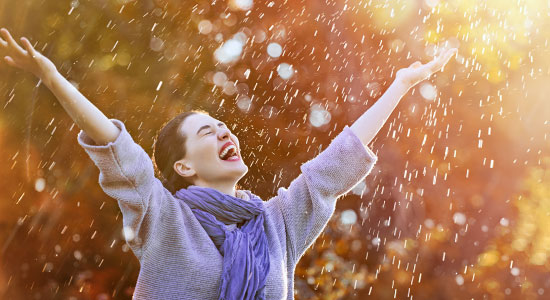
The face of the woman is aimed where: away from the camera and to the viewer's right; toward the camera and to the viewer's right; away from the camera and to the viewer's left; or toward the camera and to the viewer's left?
toward the camera and to the viewer's right

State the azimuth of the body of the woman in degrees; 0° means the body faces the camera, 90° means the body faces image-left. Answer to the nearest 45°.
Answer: approximately 315°

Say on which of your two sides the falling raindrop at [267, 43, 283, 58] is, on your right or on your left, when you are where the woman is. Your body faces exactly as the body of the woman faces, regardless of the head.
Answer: on your left
